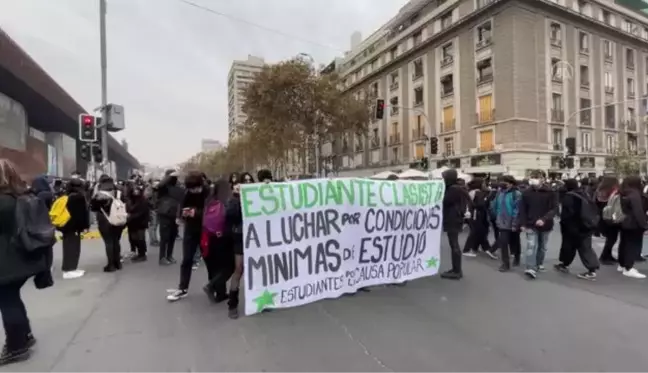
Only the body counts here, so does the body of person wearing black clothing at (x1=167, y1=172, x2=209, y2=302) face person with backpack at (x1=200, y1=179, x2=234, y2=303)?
no

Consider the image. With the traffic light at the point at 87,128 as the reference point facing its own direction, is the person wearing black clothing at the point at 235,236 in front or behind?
in front

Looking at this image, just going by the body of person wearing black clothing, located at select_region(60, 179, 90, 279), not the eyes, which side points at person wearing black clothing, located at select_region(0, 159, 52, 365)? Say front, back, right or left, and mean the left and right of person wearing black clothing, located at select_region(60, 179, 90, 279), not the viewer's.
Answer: right

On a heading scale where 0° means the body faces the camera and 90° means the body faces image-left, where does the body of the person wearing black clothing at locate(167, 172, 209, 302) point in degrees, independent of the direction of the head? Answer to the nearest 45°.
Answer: approximately 45°

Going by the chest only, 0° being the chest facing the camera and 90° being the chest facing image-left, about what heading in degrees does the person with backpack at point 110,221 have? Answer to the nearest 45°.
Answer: approximately 135°

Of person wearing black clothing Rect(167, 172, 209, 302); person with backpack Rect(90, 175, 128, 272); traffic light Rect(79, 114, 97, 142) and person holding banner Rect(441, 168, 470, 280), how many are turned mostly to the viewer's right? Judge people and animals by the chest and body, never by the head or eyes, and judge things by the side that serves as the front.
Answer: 0

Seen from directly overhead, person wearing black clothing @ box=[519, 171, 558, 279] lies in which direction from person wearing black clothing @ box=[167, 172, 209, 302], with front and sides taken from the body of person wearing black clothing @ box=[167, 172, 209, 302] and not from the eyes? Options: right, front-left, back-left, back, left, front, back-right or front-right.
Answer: back-left

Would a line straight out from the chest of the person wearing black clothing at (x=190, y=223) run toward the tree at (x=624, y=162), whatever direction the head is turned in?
no

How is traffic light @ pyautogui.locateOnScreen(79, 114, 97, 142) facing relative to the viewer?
toward the camera
